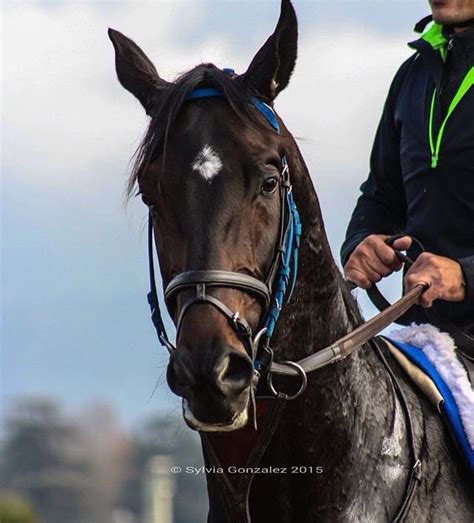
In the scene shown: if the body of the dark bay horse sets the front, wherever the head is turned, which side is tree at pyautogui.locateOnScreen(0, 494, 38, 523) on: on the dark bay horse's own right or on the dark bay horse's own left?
on the dark bay horse's own right

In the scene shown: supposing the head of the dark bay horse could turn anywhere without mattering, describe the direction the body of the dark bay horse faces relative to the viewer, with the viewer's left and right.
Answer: facing the viewer and to the left of the viewer
